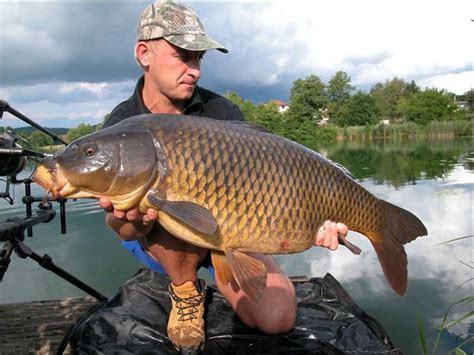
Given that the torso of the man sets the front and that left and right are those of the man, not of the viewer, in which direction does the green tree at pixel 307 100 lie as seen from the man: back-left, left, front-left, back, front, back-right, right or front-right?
back

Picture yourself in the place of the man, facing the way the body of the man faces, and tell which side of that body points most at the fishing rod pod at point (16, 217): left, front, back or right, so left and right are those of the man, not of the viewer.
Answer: right

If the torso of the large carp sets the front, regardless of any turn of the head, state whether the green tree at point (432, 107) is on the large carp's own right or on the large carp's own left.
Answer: on the large carp's own right

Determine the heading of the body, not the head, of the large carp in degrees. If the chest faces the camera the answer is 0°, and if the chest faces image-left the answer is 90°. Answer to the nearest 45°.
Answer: approximately 90°

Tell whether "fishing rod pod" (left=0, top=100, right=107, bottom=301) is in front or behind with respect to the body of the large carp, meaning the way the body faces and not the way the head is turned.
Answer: in front

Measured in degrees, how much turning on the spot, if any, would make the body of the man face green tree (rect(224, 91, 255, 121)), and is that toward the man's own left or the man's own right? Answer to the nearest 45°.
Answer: approximately 180°

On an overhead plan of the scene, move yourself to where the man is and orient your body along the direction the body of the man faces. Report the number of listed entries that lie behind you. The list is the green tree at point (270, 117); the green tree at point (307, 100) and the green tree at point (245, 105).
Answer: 3

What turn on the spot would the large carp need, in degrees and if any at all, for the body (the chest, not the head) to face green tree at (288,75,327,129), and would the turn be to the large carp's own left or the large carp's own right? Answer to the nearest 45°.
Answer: approximately 90° to the large carp's own right

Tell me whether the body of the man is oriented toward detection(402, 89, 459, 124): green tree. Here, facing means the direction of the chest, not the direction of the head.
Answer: no

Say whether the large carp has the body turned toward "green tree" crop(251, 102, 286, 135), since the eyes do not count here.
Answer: no

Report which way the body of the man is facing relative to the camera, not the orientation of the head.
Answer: toward the camera

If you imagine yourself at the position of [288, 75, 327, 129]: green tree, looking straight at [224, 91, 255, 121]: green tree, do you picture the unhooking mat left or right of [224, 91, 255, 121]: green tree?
left

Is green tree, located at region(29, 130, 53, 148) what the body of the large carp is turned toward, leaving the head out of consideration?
no

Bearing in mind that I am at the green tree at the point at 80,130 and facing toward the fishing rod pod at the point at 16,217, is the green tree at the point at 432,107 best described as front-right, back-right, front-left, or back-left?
front-left

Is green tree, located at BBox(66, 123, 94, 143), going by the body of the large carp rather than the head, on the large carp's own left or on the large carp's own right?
on the large carp's own right

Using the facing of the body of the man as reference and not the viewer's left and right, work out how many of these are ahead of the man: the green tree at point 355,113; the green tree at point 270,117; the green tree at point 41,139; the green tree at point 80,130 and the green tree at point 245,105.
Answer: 0

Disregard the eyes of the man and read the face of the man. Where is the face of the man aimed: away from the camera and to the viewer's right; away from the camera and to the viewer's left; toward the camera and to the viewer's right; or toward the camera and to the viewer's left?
toward the camera and to the viewer's right
